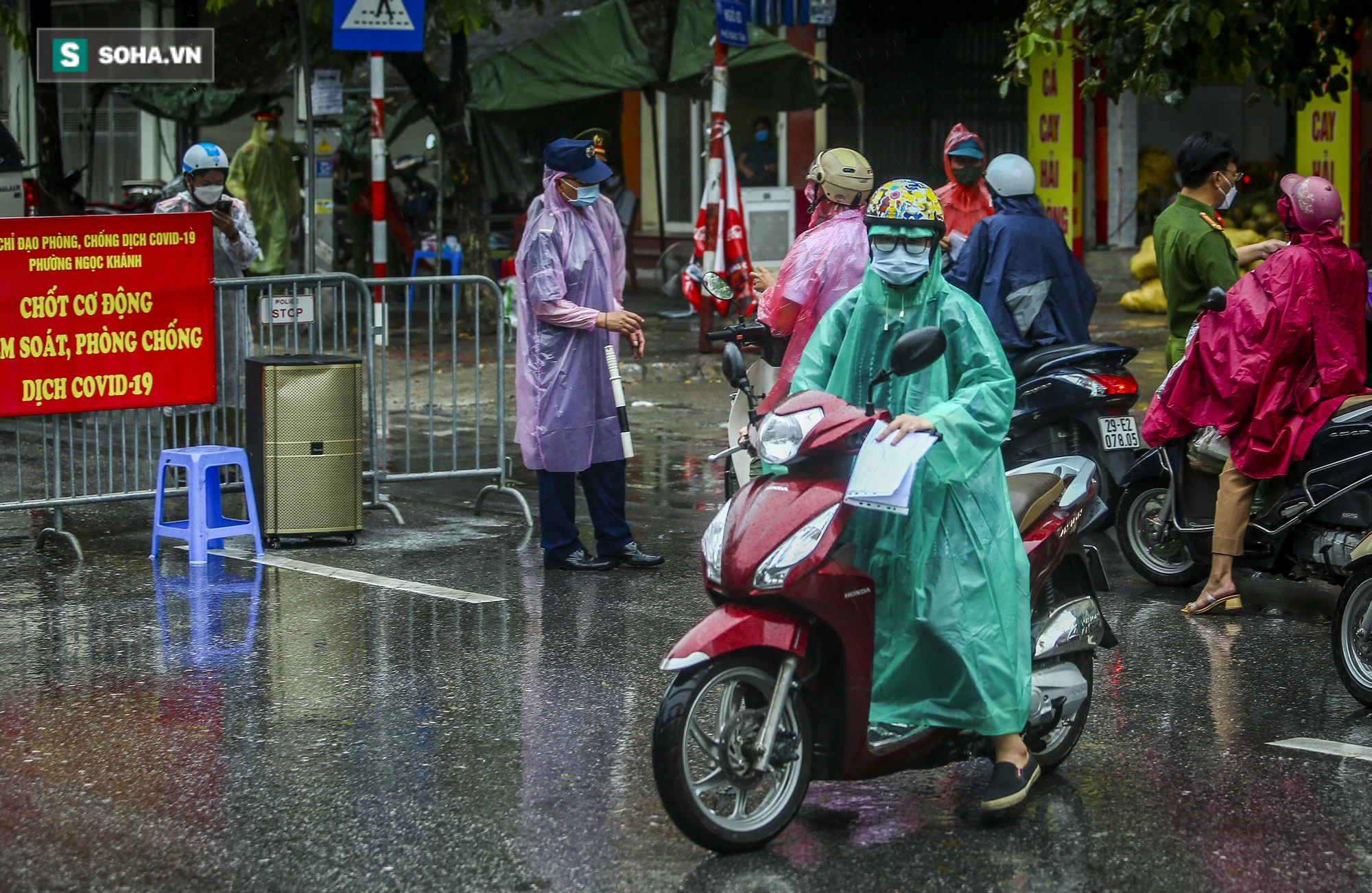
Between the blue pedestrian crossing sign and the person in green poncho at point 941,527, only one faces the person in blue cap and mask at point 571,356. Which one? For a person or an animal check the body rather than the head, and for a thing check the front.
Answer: the blue pedestrian crossing sign

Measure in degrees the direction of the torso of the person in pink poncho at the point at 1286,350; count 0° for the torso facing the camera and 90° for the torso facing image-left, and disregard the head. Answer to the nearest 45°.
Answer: approximately 90°

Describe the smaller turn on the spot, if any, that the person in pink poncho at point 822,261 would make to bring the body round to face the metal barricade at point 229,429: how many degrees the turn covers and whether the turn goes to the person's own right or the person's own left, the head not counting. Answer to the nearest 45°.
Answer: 0° — they already face it

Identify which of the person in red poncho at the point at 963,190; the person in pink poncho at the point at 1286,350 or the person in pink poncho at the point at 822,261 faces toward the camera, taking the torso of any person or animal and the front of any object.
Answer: the person in red poncho at the point at 963,190

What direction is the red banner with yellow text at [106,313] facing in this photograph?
toward the camera

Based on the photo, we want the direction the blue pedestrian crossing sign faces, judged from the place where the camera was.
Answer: facing the viewer

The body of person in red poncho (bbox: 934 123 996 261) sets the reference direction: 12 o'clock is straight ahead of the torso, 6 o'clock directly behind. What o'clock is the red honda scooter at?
The red honda scooter is roughly at 12 o'clock from the person in red poncho.

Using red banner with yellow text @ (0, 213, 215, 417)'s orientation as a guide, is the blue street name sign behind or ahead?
behind

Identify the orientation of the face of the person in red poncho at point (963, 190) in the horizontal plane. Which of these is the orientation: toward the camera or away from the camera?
toward the camera

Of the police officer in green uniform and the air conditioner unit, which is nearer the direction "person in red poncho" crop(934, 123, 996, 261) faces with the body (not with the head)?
the police officer in green uniform

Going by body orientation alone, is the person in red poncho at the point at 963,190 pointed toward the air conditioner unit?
no

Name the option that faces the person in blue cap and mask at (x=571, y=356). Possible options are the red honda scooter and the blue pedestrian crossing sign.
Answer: the blue pedestrian crossing sign

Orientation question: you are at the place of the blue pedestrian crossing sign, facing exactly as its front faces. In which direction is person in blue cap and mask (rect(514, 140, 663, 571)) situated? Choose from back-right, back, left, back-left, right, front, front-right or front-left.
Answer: front

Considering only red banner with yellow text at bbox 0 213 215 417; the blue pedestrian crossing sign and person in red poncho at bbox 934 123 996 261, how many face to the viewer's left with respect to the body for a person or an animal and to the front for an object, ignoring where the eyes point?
0

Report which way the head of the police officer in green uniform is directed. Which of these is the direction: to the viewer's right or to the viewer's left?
to the viewer's right
